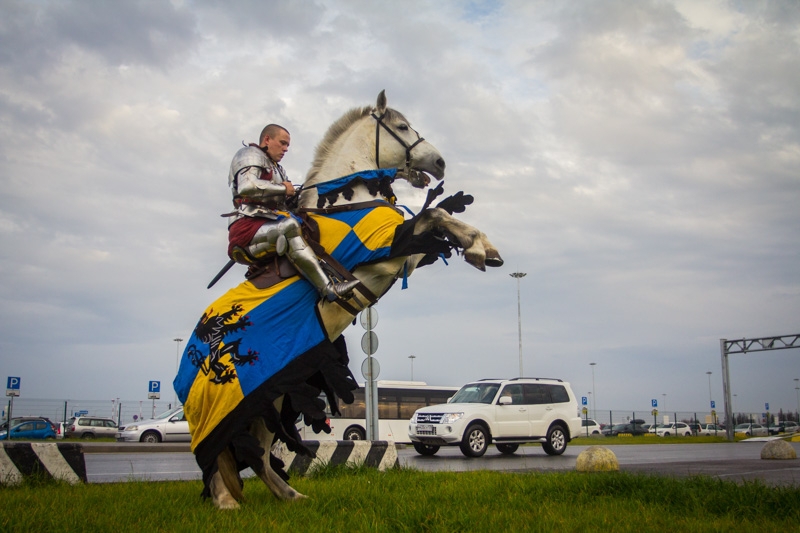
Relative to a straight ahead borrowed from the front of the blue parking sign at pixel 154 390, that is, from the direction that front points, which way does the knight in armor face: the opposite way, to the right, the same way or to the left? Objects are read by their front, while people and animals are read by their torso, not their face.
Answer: to the left

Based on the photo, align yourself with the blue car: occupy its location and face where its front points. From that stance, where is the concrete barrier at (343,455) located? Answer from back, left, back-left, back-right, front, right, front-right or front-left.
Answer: left

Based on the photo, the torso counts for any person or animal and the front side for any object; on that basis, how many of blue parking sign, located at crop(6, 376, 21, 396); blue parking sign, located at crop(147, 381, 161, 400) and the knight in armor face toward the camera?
2

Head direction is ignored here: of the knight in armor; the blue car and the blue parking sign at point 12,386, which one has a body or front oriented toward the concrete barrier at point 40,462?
the blue parking sign

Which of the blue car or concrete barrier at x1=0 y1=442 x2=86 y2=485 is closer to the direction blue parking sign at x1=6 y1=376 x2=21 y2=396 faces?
the concrete barrier

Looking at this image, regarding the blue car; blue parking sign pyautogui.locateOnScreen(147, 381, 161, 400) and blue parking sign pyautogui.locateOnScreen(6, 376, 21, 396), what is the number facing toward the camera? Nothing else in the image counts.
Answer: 2

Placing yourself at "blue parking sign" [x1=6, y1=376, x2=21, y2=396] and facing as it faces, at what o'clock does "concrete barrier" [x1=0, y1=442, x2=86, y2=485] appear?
The concrete barrier is roughly at 12 o'clock from the blue parking sign.

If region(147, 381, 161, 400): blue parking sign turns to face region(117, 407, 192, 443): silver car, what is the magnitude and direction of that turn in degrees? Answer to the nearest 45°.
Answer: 0° — it already faces it

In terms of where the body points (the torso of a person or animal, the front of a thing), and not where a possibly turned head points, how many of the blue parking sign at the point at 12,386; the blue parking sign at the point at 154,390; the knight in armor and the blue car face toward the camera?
2

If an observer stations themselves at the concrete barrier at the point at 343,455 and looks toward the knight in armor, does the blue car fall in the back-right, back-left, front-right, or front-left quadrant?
back-right

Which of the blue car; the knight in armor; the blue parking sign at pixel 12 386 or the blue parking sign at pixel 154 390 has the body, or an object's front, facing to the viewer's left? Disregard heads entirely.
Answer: the blue car

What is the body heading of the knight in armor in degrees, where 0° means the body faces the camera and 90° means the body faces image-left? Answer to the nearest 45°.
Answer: approximately 270°

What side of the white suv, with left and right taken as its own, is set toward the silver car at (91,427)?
right

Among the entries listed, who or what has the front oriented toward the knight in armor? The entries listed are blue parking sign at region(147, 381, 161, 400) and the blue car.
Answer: the blue parking sign

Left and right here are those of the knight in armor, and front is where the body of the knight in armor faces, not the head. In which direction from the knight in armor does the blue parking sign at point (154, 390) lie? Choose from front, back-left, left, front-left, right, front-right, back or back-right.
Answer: left

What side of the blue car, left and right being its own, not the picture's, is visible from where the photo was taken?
left
